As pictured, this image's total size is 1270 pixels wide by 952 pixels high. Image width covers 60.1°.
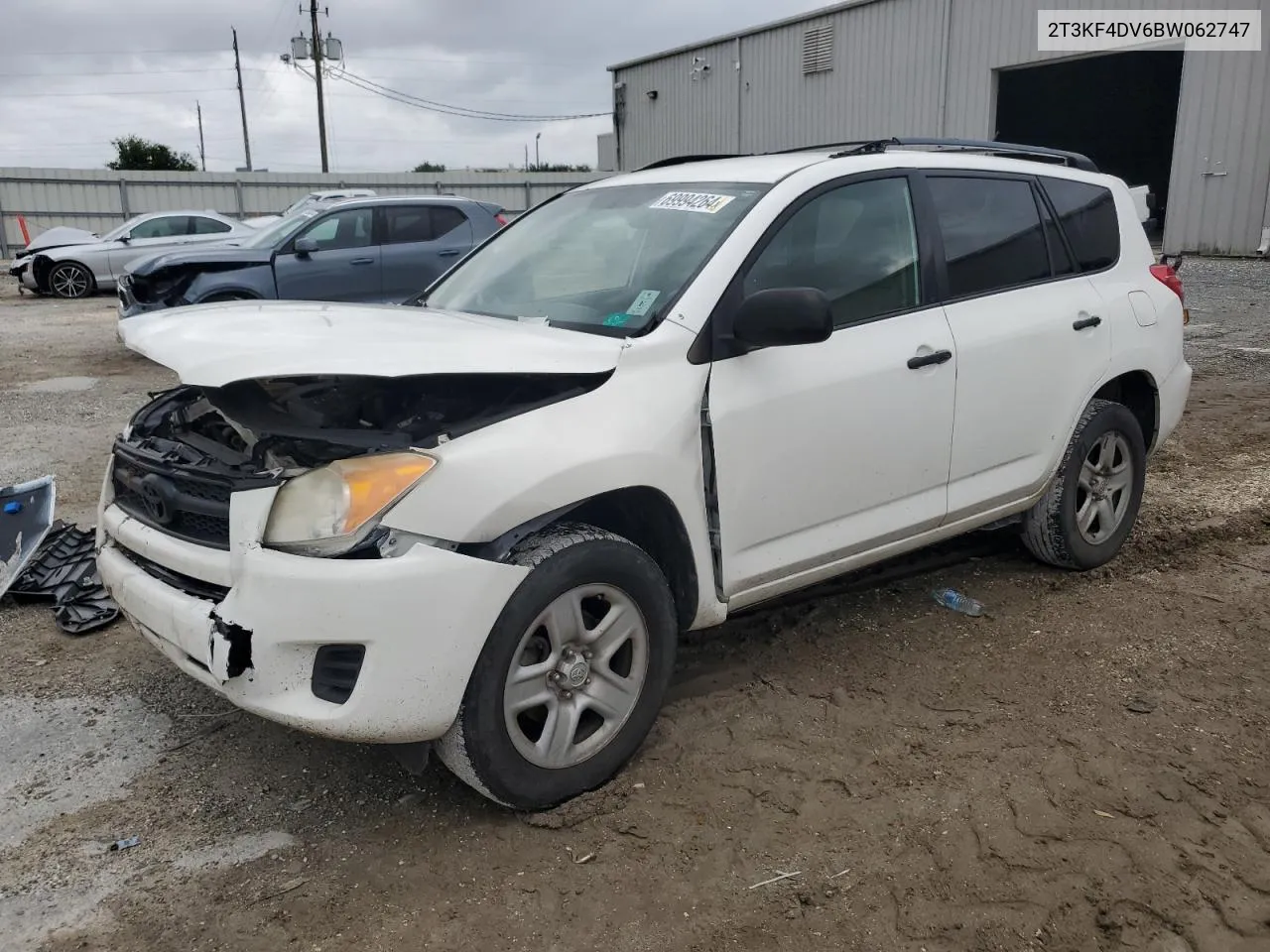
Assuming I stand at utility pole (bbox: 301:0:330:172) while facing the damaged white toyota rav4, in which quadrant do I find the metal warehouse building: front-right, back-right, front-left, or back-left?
front-left

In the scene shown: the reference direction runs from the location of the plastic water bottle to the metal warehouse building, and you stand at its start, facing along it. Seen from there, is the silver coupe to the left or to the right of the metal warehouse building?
left

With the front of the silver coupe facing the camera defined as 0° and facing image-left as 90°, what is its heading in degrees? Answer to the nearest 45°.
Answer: approximately 90°

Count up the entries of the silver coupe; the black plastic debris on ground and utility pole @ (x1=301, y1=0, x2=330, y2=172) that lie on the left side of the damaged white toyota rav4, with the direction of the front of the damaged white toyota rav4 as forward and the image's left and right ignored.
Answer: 0

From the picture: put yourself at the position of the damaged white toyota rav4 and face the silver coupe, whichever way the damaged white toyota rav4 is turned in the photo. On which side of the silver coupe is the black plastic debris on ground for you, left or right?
left

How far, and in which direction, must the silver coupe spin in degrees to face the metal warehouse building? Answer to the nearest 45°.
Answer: approximately 180°

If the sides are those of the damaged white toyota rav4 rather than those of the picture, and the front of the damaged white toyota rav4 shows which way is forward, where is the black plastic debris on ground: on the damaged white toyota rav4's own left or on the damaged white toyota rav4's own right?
on the damaged white toyota rav4's own right

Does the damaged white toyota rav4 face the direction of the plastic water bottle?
no

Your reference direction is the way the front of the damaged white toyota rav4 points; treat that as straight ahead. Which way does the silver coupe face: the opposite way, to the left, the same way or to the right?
the same way

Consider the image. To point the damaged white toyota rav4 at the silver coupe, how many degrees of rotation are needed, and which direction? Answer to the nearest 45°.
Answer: approximately 90° to its right

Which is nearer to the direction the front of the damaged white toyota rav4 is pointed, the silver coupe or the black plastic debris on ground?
the black plastic debris on ground

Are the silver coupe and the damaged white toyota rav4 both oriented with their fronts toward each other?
no

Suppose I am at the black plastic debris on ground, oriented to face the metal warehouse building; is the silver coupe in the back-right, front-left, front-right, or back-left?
front-left

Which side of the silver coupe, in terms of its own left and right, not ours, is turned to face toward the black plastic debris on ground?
left

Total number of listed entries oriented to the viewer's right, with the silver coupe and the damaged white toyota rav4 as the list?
0

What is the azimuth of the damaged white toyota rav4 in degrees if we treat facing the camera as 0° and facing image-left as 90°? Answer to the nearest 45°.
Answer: approximately 45°

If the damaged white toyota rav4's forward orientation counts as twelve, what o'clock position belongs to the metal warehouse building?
The metal warehouse building is roughly at 5 o'clock from the damaged white toyota rav4.
